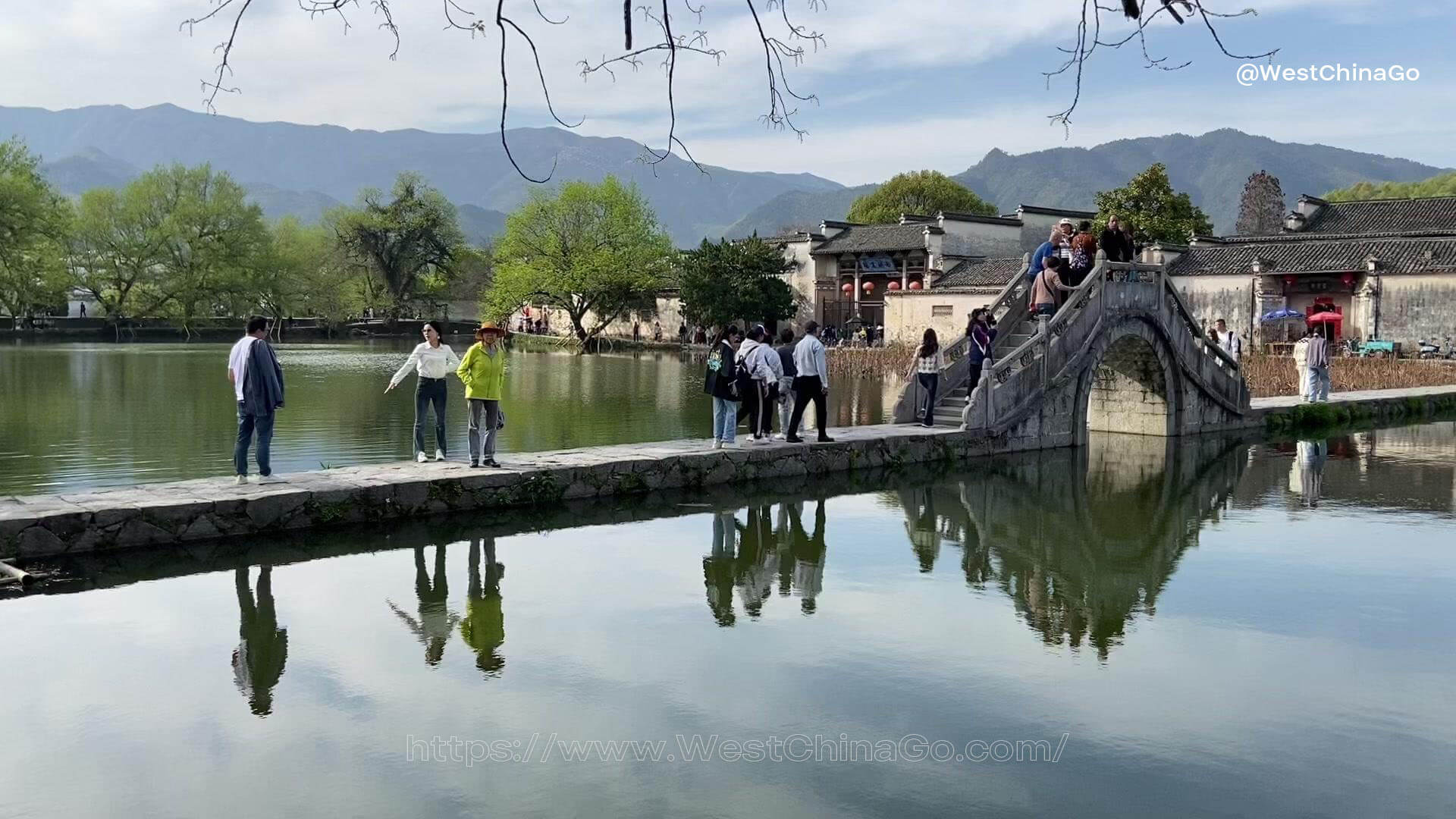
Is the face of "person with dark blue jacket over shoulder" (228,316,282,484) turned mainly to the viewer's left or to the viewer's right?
to the viewer's right

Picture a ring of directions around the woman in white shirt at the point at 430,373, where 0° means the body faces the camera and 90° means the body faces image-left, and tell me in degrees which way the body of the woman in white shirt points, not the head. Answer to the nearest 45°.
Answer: approximately 0°

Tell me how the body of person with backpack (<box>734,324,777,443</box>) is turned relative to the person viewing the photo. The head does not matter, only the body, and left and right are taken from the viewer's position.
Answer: facing away from the viewer and to the right of the viewer

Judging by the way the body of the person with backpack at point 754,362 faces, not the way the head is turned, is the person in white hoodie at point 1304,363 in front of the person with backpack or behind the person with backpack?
in front

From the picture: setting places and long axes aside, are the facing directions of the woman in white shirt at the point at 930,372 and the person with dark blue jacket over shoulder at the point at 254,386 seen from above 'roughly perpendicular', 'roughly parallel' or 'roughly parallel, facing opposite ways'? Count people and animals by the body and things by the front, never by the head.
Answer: roughly parallel

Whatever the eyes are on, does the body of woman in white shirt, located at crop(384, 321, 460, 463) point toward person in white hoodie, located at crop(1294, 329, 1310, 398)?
no

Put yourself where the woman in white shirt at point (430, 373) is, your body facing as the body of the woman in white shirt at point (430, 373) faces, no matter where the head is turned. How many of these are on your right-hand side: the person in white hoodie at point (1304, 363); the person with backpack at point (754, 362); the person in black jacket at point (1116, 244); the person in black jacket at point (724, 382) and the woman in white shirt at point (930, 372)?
0

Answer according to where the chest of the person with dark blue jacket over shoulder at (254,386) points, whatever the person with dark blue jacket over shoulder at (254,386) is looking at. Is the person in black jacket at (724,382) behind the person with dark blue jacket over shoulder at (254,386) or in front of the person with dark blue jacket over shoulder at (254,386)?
in front
